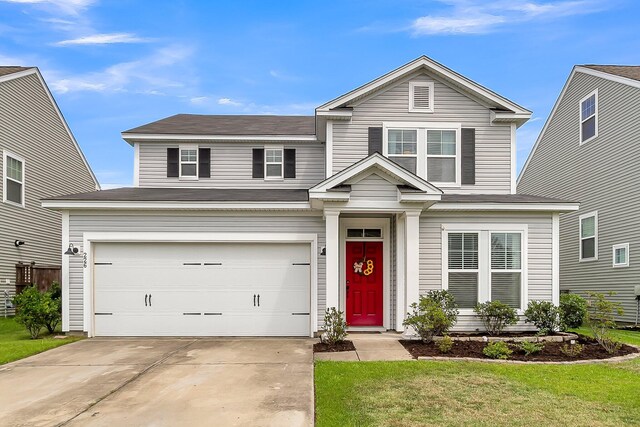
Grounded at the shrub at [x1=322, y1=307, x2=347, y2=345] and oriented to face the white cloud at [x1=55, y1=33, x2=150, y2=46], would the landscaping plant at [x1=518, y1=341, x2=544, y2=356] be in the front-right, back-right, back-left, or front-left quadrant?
back-right

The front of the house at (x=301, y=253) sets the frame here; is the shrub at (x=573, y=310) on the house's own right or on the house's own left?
on the house's own left

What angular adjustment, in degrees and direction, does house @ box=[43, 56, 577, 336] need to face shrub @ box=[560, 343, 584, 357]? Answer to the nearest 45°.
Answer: approximately 45° to its left

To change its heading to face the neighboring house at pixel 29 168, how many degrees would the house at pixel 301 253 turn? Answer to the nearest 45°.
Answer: approximately 135° to its right

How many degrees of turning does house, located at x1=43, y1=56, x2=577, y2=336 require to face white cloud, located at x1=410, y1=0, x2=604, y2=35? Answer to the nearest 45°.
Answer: approximately 135° to its left

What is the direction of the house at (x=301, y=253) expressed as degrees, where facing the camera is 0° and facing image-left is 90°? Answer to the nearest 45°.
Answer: approximately 0°
